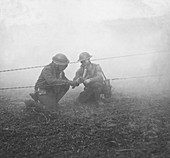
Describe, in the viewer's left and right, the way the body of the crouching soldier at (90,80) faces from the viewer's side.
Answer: facing the viewer and to the left of the viewer
